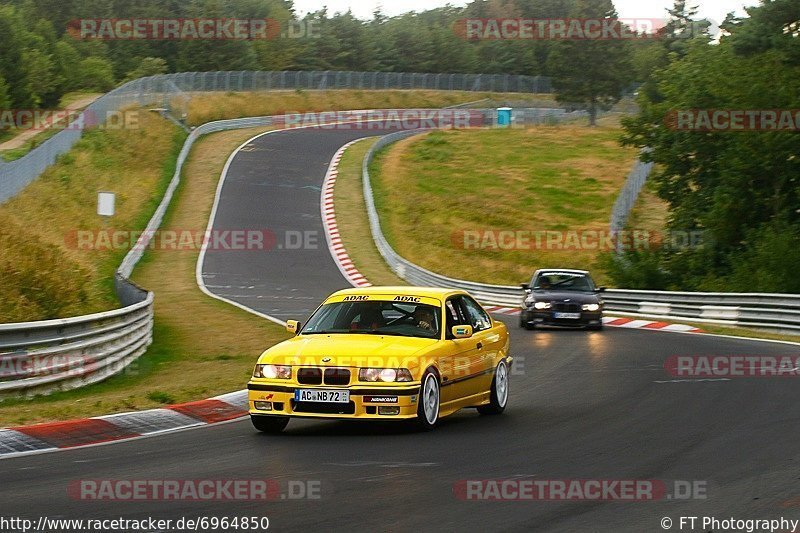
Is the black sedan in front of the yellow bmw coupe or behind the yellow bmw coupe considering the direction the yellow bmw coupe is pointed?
behind

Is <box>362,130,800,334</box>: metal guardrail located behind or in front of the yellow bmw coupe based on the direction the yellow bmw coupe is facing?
behind

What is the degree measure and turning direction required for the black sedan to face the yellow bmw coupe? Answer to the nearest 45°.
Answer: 0° — it already faces it

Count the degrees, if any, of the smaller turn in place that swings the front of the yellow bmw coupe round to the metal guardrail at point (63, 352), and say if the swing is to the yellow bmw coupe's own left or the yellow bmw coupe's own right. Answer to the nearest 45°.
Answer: approximately 90° to the yellow bmw coupe's own right

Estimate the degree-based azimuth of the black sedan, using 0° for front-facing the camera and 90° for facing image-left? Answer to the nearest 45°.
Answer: approximately 0°

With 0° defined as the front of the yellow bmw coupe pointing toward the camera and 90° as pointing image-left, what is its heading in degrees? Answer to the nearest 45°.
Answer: approximately 45°

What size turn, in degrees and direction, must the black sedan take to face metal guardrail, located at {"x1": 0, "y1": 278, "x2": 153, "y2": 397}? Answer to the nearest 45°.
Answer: approximately 45° to its right
